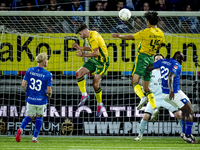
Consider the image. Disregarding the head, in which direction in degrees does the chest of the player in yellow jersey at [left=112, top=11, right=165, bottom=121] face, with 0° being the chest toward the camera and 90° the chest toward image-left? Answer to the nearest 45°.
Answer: approximately 135°

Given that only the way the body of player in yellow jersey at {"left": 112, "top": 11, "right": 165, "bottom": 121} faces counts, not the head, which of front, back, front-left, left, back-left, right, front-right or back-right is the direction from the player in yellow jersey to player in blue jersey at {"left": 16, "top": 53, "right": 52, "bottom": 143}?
front-left

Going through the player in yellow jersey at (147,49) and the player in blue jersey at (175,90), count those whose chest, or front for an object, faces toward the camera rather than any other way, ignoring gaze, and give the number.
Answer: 0
